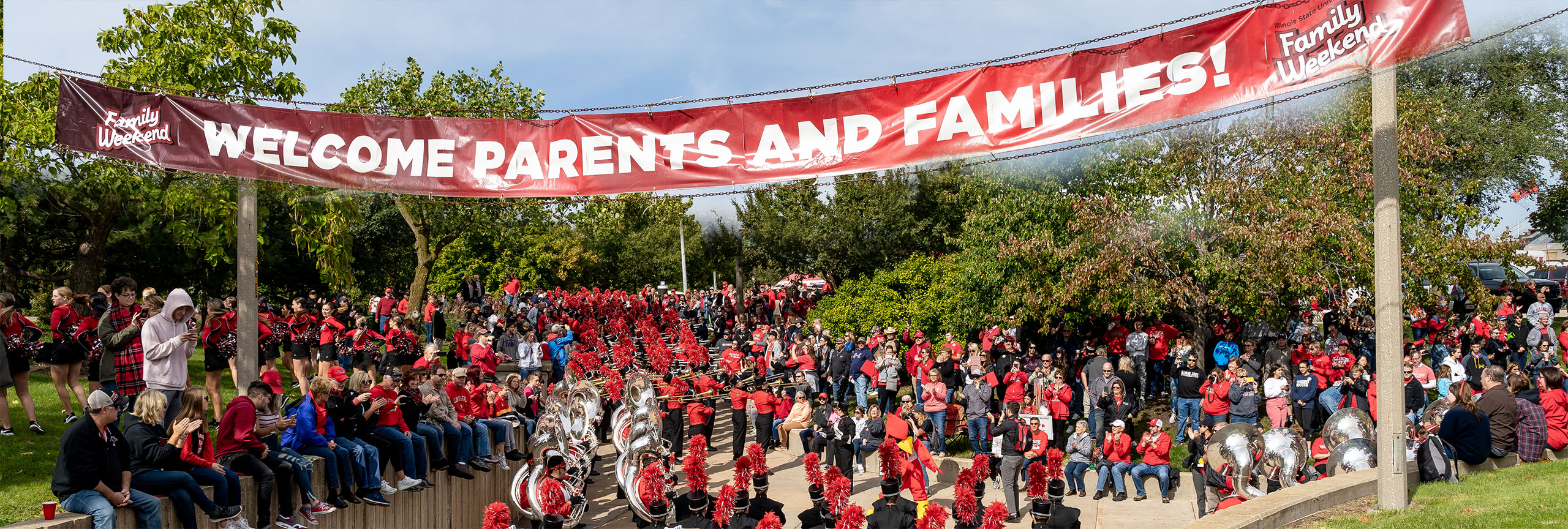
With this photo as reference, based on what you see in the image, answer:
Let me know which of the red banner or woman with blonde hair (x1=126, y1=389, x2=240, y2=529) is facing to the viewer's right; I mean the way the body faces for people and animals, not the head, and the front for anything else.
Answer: the woman with blonde hair

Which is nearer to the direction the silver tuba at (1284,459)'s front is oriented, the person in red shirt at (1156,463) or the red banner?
the person in red shirt

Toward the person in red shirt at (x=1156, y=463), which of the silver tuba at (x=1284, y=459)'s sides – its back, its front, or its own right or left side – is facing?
front

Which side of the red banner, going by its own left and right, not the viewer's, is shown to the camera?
front

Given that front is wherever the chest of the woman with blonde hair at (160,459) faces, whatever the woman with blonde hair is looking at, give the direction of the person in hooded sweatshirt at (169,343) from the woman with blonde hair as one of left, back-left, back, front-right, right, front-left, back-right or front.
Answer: left

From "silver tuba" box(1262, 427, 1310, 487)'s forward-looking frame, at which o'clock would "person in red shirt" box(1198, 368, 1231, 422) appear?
The person in red shirt is roughly at 1 o'clock from the silver tuba.

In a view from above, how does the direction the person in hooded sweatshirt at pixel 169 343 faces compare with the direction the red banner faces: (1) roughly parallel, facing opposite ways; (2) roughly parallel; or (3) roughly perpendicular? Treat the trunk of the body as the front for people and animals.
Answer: roughly perpendicular

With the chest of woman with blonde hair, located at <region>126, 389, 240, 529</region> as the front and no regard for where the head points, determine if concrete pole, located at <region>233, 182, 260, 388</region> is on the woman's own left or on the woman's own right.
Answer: on the woman's own left

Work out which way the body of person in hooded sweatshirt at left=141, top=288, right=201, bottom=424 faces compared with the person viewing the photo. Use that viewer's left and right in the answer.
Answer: facing the viewer and to the right of the viewer

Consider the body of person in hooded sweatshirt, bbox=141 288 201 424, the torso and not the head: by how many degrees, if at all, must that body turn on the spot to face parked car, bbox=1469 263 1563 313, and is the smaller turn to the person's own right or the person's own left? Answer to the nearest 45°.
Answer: approximately 45° to the person's own left

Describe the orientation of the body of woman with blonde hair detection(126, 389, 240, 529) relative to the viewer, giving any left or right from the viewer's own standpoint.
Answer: facing to the right of the viewer

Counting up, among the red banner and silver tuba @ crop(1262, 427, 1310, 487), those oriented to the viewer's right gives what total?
0

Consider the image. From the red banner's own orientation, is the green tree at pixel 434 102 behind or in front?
behind

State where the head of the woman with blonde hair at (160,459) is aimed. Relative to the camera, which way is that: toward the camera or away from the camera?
away from the camera
